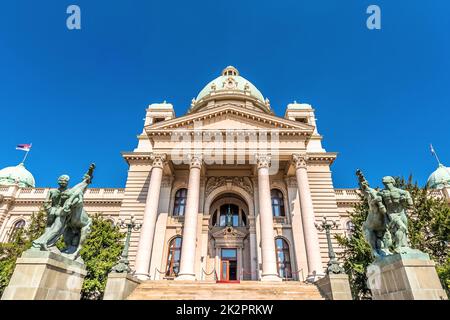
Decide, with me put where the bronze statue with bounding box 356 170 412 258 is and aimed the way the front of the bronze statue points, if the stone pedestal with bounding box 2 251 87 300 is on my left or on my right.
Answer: on my right

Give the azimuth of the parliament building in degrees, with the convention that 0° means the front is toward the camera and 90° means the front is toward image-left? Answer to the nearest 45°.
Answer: approximately 0°

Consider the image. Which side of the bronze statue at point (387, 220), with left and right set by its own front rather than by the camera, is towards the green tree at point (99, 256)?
right

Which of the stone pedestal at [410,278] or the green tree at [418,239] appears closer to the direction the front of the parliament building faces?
the stone pedestal

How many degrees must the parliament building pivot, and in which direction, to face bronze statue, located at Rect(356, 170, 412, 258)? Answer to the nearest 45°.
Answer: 0° — it already faces it

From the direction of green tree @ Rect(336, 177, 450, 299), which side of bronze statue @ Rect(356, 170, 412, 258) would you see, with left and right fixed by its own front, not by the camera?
back

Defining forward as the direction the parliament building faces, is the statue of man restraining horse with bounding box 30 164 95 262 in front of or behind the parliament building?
in front

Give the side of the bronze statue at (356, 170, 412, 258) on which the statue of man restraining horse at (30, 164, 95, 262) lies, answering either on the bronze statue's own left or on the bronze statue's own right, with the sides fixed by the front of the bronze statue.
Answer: on the bronze statue's own right

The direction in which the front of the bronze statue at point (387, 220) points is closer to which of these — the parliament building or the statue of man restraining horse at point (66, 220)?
the statue of man restraining horse

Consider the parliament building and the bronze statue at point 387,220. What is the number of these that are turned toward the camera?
2
